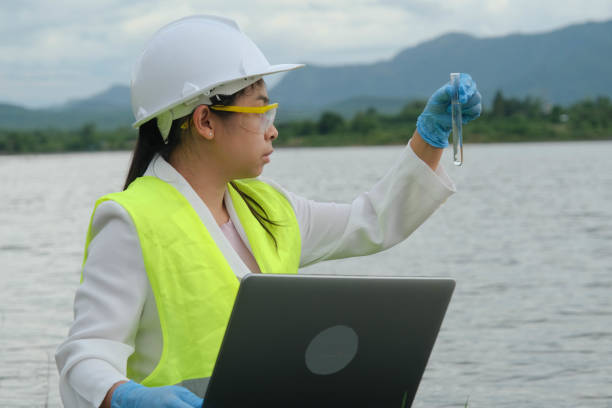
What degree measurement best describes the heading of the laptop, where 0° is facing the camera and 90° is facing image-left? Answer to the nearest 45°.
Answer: approximately 135°

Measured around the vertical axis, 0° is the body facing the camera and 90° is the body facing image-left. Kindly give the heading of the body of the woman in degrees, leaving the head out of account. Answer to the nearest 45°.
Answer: approximately 315°

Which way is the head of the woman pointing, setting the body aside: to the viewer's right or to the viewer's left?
to the viewer's right
